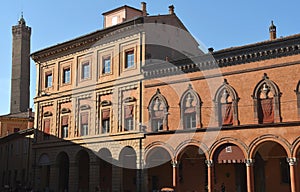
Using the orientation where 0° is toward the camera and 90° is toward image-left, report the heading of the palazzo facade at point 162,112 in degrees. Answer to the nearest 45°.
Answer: approximately 45°
